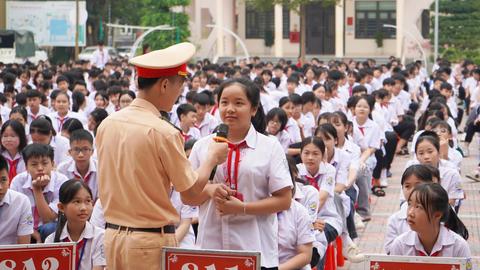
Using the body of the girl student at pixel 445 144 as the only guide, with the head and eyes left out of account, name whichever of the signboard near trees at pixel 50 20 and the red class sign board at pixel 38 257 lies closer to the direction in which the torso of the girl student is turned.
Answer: the red class sign board

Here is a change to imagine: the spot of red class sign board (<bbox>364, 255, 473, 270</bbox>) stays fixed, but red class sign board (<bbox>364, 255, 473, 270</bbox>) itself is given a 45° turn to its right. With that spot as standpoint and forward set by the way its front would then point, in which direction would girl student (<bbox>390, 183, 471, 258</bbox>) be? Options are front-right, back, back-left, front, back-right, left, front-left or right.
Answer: back-right

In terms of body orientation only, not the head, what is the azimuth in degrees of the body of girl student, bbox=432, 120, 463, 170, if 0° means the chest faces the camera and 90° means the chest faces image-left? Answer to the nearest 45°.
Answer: approximately 45°

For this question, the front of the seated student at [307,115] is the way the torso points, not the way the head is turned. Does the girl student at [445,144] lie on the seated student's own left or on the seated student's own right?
on the seated student's own left

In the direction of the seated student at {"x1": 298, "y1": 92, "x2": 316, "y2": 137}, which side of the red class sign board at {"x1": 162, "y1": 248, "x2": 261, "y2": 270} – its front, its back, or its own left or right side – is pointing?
back

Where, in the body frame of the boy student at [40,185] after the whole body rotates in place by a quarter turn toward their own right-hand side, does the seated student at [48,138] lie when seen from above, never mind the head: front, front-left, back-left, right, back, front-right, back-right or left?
right

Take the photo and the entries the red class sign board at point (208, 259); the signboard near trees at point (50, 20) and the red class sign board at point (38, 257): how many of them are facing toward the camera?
3

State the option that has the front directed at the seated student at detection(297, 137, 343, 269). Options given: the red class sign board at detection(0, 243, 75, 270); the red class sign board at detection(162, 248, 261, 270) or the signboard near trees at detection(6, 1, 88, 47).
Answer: the signboard near trees

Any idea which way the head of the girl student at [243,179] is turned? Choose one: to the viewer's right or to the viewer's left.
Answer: to the viewer's left

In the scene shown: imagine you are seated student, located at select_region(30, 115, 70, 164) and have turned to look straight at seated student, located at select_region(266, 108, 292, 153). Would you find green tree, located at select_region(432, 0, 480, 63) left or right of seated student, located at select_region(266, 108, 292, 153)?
left

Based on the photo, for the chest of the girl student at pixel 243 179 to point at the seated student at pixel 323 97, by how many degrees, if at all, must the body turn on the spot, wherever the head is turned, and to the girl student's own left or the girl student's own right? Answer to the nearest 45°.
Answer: approximately 135° to the girl student's own right

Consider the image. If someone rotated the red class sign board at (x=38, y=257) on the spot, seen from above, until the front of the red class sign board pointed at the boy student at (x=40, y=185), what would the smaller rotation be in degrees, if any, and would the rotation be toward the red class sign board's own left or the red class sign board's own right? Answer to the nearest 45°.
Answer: approximately 180°

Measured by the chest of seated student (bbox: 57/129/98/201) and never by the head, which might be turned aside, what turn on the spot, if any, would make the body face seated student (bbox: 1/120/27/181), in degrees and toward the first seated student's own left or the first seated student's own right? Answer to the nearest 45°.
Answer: approximately 135° to the first seated student's own right
